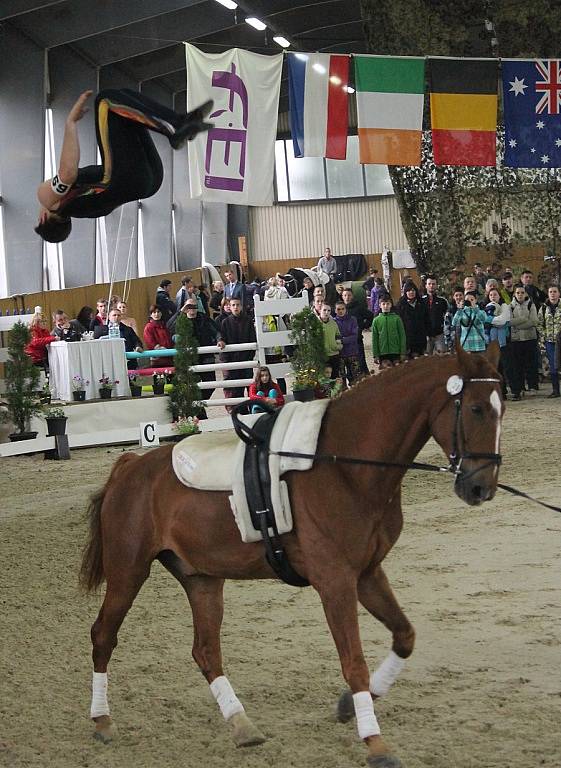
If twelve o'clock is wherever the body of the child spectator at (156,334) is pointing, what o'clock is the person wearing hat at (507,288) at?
The person wearing hat is roughly at 9 o'clock from the child spectator.

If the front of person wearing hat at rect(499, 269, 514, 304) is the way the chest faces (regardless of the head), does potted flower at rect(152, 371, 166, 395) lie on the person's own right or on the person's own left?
on the person's own right

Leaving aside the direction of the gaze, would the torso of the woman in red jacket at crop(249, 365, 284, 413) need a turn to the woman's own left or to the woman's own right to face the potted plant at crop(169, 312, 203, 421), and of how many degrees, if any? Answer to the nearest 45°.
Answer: approximately 90° to the woman's own right

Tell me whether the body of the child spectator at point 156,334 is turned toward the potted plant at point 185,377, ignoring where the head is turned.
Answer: yes

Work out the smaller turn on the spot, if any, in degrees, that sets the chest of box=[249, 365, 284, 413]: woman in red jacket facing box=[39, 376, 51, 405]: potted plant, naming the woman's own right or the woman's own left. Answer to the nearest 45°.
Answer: approximately 90° to the woman's own right

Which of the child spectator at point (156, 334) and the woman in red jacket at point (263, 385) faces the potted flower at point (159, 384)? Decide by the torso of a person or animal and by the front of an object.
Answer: the child spectator

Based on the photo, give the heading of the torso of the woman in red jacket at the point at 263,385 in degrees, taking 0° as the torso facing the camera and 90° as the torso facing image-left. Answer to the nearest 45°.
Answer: approximately 0°

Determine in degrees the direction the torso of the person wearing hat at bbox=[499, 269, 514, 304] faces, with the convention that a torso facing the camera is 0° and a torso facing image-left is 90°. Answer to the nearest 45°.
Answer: approximately 0°

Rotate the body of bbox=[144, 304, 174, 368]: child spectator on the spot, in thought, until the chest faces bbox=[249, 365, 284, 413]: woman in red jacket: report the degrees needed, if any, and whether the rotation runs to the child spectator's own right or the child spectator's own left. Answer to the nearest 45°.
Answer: approximately 45° to the child spectator's own left
